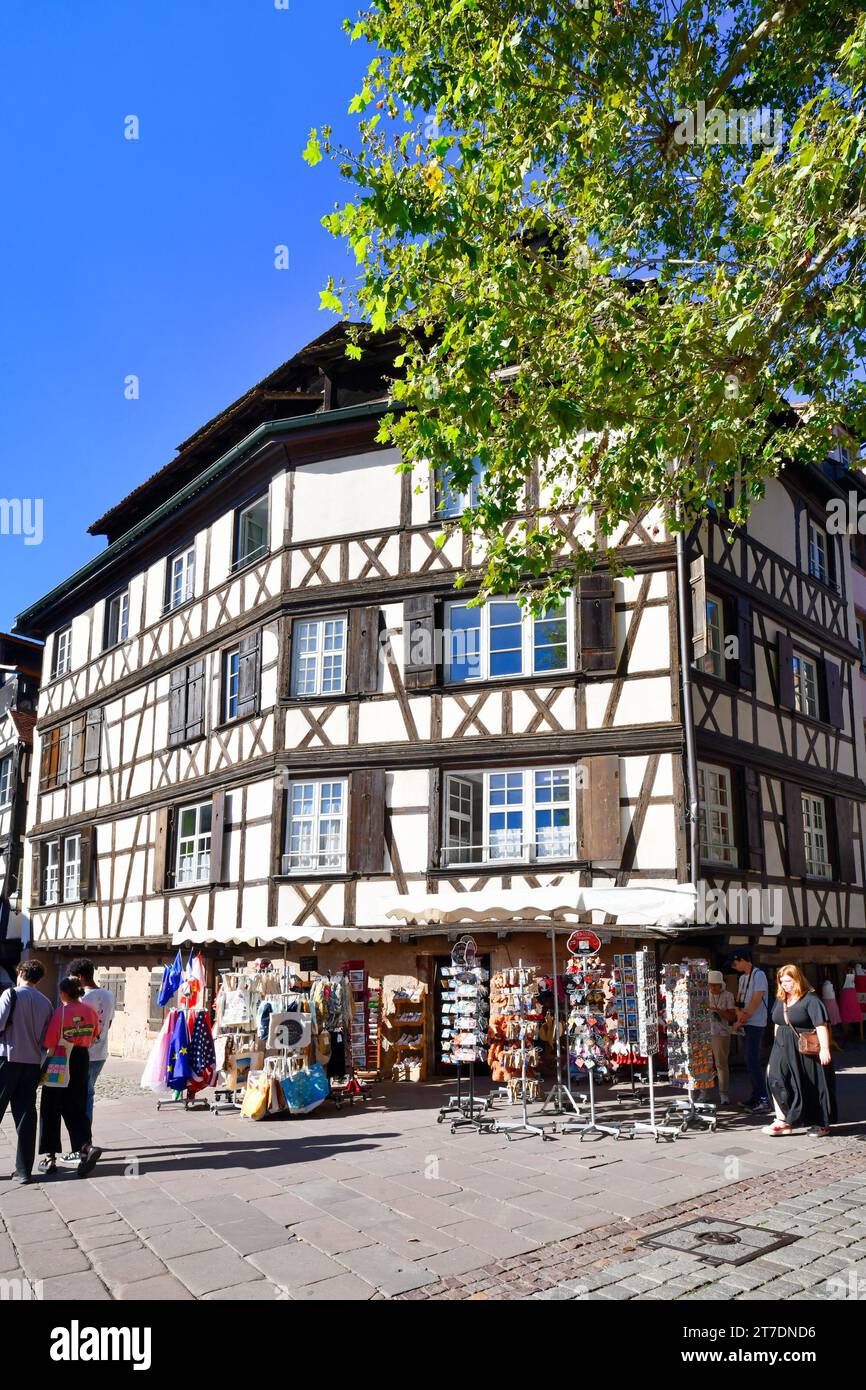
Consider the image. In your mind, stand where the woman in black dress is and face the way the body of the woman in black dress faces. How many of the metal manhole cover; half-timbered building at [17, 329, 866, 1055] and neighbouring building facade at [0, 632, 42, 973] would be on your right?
2

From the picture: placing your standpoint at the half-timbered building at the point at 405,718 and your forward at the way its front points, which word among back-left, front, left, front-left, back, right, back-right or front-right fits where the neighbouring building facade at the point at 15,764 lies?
back-right

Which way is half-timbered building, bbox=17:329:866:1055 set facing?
toward the camera

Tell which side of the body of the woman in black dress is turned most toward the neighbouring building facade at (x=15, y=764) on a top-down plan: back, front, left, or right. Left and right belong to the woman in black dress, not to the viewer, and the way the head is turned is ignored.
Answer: right

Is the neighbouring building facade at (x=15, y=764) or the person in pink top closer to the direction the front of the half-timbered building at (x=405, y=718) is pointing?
the person in pink top

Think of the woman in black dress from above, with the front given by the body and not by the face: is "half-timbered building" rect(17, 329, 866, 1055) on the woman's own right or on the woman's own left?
on the woman's own right

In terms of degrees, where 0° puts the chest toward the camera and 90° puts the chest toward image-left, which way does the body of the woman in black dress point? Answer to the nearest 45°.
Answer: approximately 45°

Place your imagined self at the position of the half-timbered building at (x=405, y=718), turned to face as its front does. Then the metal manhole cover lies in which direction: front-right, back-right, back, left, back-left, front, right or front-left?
front

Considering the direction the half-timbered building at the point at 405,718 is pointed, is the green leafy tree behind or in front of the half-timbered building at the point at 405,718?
in front

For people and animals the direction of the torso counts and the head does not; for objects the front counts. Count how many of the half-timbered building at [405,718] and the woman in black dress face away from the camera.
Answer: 0

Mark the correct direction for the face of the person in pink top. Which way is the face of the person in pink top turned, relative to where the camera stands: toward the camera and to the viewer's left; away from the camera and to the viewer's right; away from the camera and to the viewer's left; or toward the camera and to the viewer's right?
away from the camera and to the viewer's left

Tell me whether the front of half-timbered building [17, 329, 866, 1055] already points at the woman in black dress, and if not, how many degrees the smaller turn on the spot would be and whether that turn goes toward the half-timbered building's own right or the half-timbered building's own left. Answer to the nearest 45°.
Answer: approximately 45° to the half-timbered building's own left

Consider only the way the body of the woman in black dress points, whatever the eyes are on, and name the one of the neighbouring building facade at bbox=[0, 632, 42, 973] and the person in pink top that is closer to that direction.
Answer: the person in pink top
